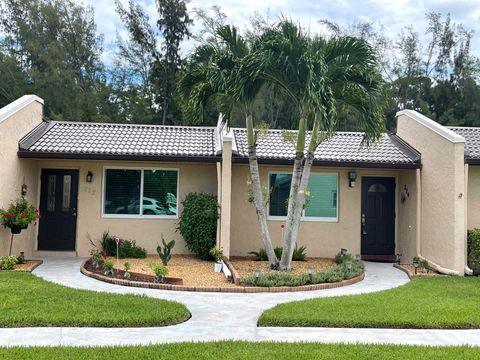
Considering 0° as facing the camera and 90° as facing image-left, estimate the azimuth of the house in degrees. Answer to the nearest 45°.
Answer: approximately 0°

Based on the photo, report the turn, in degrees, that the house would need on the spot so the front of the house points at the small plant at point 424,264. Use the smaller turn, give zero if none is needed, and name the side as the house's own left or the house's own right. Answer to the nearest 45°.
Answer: approximately 90° to the house's own left

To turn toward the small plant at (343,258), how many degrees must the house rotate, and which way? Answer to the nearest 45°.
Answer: approximately 90° to its left

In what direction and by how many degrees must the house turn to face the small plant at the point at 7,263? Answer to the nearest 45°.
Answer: approximately 45° to its right

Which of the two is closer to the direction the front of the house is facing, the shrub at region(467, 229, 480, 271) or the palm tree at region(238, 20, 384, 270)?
the palm tree

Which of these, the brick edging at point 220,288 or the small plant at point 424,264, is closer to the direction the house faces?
the brick edging

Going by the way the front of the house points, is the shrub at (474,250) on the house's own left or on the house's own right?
on the house's own left

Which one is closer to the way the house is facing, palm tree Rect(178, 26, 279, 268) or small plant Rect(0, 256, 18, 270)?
the palm tree
